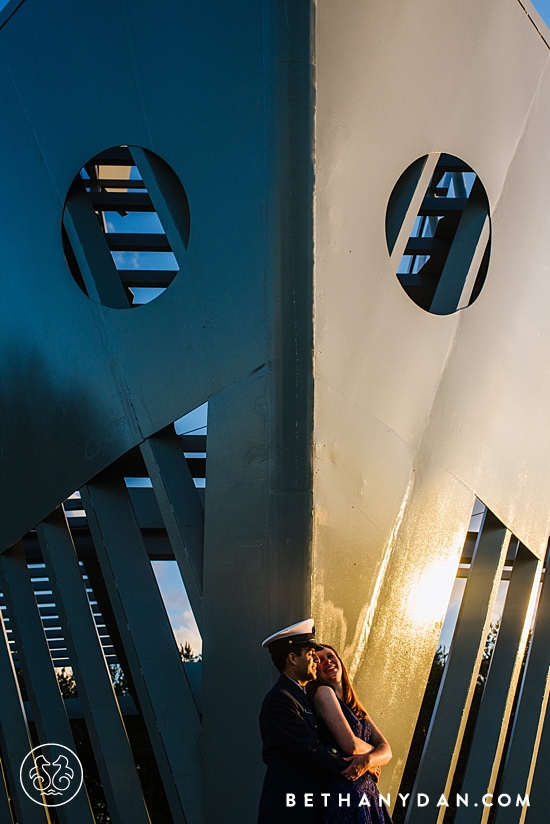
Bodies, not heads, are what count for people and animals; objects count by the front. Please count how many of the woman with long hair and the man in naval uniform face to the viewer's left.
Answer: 0

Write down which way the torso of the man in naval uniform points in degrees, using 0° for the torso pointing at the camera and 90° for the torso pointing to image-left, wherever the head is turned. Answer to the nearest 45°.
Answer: approximately 270°

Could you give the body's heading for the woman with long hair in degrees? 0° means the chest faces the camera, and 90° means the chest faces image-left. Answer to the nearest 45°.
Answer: approximately 315°

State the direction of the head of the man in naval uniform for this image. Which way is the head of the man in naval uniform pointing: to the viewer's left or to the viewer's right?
to the viewer's right
